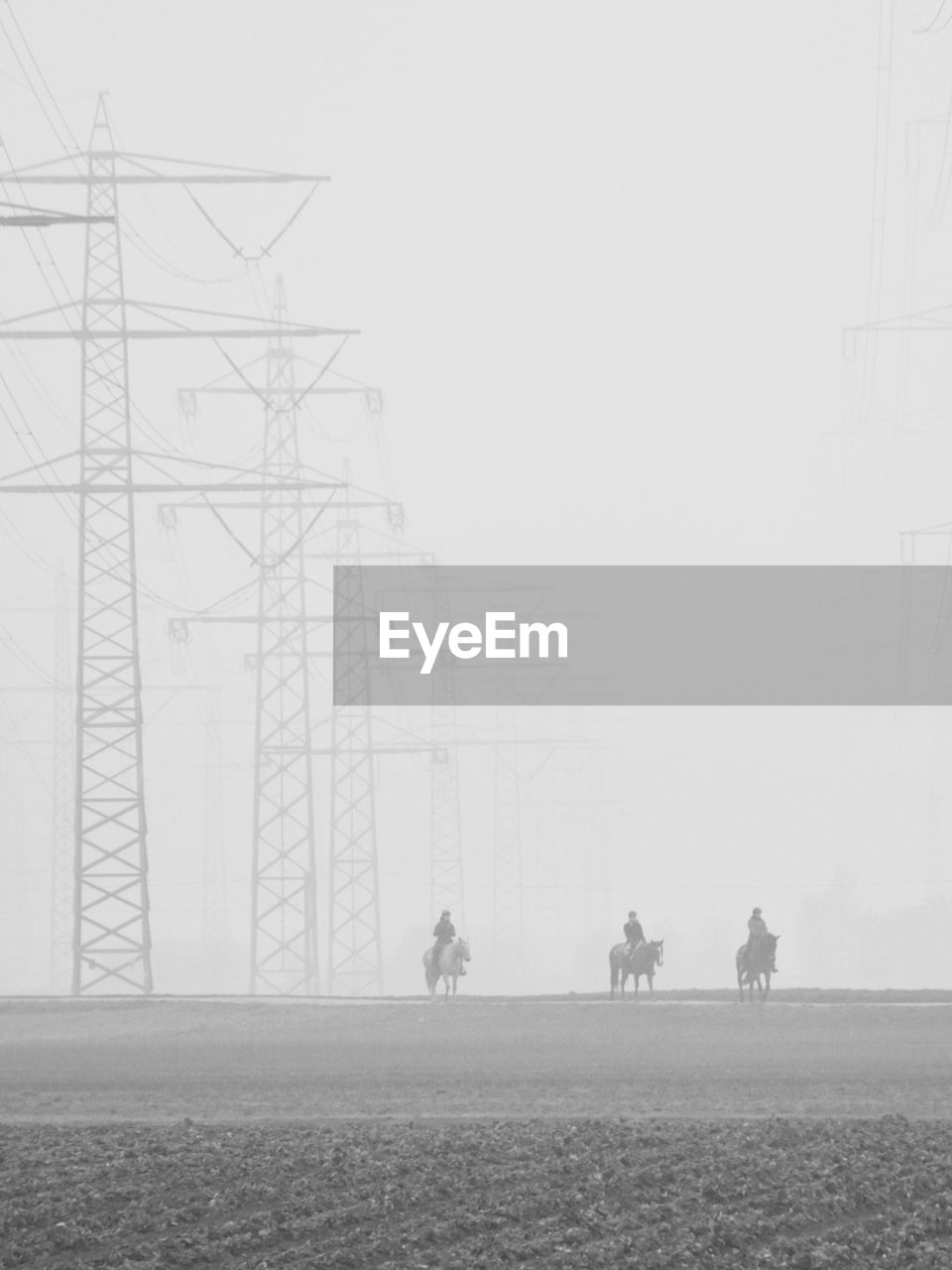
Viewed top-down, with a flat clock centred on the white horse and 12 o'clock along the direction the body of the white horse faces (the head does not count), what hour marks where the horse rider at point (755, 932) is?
The horse rider is roughly at 11 o'clock from the white horse.

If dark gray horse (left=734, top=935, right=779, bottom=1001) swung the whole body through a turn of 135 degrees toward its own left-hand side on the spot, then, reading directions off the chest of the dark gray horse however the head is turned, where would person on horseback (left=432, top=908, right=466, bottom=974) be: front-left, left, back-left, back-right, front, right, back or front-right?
left

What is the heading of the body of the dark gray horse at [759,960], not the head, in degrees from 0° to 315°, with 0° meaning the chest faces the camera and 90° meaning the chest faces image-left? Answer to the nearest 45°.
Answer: approximately 315°

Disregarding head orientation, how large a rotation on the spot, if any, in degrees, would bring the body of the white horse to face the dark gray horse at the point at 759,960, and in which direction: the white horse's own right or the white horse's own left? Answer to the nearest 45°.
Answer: approximately 45° to the white horse's own left

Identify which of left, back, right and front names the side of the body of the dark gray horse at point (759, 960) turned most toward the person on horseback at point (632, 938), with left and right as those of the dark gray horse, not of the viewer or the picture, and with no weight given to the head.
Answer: back

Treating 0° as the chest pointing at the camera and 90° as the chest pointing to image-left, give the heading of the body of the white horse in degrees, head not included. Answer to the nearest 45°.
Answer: approximately 315°
